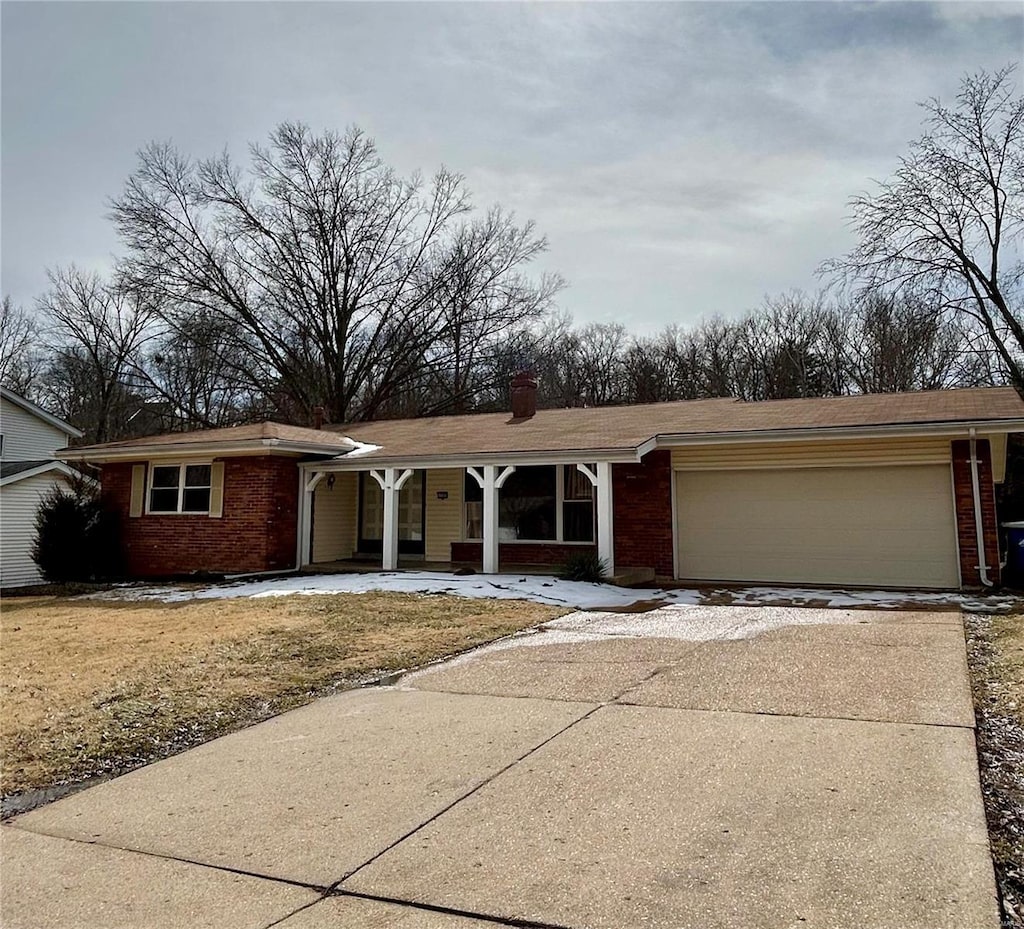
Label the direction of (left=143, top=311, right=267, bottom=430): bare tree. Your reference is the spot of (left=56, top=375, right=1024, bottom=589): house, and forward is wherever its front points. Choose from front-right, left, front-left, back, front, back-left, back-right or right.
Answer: back-right

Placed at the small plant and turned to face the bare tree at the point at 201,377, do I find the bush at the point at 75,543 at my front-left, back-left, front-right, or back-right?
front-left

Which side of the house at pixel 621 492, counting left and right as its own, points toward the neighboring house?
right

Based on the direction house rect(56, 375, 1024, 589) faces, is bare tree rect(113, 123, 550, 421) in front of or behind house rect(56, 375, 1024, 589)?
behind

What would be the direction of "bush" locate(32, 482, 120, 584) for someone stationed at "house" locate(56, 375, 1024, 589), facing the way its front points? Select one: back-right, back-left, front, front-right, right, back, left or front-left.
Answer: right

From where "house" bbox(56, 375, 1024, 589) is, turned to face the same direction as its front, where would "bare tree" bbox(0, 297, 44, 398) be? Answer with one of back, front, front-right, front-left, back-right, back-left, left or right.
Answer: back-right

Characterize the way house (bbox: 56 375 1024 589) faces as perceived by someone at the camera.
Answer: facing the viewer

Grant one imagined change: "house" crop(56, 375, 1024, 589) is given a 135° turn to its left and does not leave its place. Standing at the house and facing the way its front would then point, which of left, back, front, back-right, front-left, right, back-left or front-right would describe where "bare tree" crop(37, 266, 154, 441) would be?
left

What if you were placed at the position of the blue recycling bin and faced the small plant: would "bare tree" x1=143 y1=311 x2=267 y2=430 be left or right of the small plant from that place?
right

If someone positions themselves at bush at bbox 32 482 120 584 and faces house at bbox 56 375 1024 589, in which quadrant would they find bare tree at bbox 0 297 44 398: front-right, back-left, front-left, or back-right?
back-left

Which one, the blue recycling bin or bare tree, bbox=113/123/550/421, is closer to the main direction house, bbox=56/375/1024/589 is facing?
the blue recycling bin

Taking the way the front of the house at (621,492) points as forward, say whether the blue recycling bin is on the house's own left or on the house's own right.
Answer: on the house's own left
